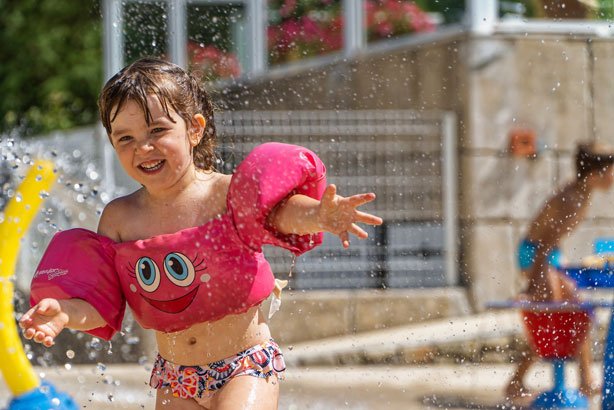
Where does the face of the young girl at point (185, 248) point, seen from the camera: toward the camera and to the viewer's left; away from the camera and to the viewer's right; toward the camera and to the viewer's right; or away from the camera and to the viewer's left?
toward the camera and to the viewer's left

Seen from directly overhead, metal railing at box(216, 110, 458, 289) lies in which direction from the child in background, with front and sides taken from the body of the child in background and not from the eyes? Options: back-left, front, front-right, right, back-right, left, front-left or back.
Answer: back-left

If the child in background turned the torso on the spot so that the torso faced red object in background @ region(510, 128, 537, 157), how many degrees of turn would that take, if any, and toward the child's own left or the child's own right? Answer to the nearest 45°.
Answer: approximately 90° to the child's own left

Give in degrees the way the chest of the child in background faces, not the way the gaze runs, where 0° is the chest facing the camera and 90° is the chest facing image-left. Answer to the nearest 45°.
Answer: approximately 270°

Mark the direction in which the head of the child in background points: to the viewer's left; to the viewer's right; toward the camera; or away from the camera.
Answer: to the viewer's right

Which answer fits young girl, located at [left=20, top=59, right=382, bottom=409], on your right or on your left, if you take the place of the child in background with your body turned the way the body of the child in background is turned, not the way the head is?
on your right
